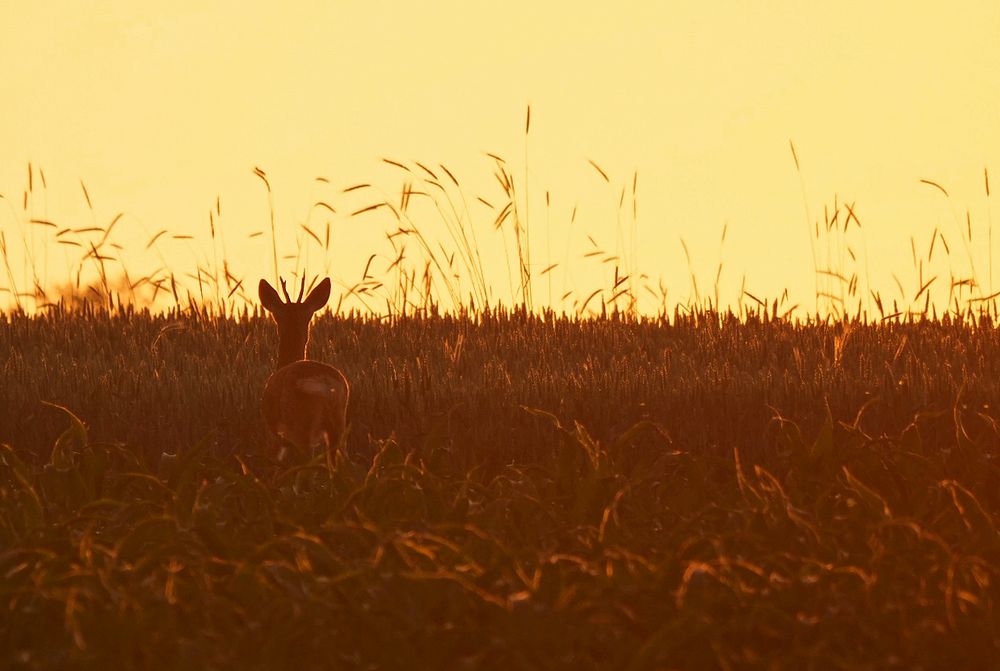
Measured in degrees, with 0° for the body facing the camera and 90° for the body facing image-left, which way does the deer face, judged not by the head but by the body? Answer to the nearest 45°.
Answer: approximately 180°
